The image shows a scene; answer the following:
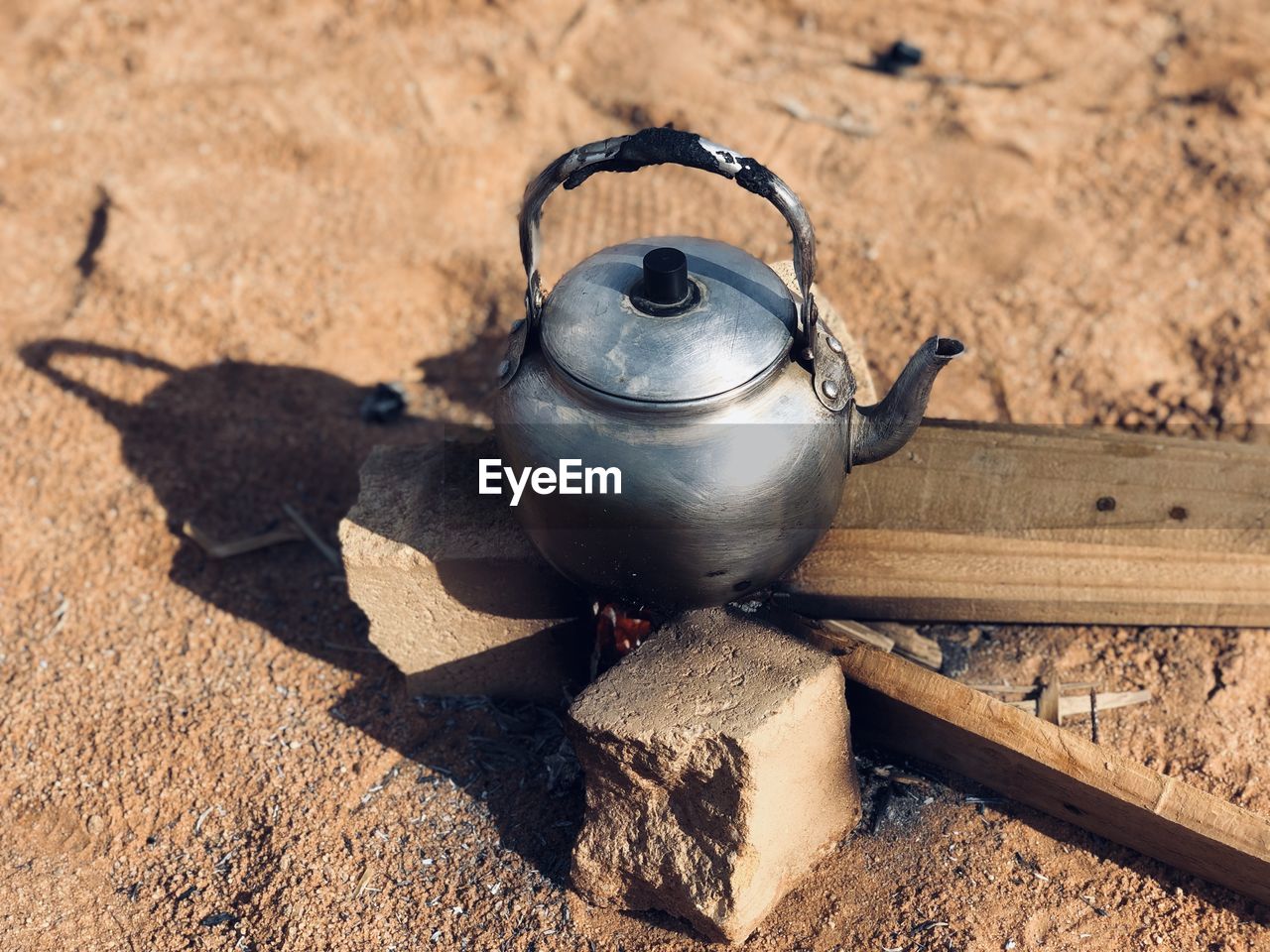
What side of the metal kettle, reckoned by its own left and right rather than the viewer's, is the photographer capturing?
right

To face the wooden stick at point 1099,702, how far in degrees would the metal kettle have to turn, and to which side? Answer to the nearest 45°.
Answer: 0° — it already faces it

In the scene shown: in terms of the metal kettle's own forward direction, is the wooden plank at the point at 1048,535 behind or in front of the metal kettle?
in front

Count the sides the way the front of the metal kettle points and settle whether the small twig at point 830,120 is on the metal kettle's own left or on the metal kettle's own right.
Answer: on the metal kettle's own left

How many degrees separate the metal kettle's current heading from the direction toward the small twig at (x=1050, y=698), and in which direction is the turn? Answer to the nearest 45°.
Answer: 0° — it already faces it
